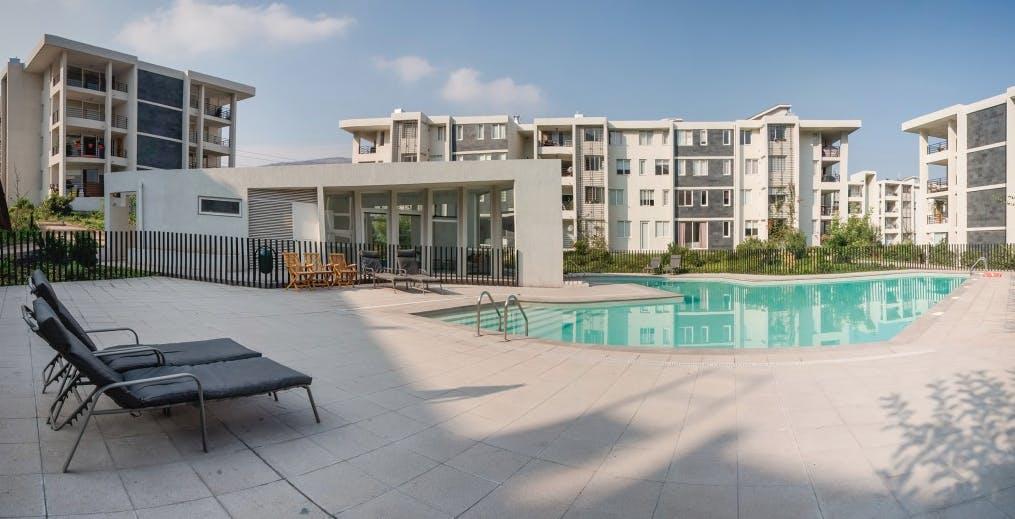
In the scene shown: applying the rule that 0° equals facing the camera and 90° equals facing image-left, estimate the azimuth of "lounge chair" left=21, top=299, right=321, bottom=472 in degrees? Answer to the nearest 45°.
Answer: approximately 270°

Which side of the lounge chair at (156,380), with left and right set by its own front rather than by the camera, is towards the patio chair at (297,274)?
left

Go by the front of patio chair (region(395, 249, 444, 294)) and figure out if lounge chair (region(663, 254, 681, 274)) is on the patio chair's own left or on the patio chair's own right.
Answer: on the patio chair's own left

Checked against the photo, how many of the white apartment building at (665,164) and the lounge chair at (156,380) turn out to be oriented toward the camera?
1

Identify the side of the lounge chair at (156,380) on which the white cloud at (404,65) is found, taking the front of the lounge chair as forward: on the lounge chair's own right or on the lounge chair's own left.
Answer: on the lounge chair's own left

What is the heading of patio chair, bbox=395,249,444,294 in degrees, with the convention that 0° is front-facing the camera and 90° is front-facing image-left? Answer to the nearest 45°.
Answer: approximately 315°
